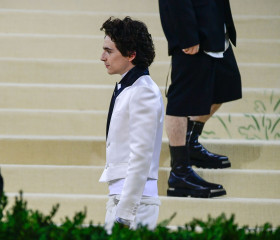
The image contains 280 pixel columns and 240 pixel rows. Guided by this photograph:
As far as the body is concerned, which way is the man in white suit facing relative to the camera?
to the viewer's left

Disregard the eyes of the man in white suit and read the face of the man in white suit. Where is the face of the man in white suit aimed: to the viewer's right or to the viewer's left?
to the viewer's left

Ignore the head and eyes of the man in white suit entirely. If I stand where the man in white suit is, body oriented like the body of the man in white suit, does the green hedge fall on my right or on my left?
on my left
